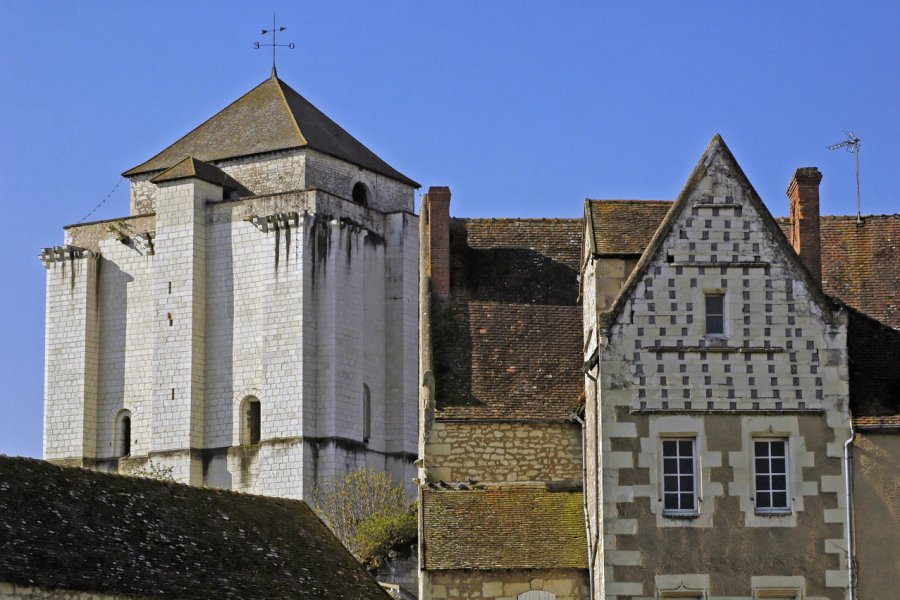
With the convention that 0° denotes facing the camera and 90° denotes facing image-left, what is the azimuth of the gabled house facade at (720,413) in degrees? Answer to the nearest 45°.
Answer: approximately 0°
